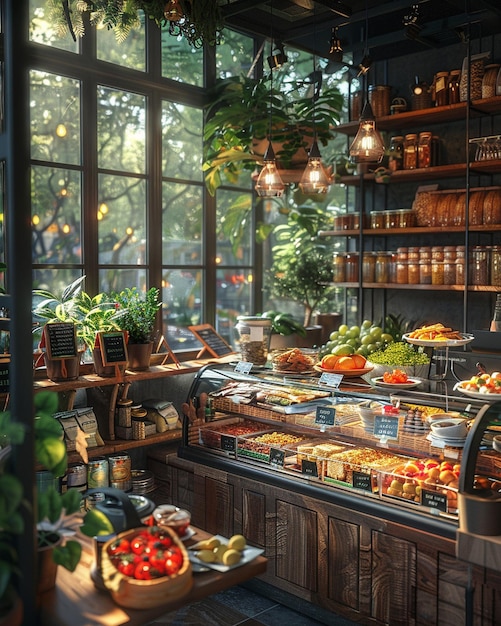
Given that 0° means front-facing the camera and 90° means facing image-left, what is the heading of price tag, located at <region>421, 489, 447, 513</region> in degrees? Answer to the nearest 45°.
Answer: approximately 45°

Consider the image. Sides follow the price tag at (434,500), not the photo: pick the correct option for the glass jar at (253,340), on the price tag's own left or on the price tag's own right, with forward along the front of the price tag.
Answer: on the price tag's own right

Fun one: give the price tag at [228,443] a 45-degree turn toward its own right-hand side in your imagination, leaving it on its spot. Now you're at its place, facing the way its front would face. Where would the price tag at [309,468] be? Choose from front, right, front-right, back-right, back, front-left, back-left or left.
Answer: back-left

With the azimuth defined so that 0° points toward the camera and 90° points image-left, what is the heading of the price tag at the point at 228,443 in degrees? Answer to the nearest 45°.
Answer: approximately 45°

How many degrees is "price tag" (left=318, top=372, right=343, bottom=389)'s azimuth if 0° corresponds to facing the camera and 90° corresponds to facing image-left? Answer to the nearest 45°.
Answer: approximately 45°

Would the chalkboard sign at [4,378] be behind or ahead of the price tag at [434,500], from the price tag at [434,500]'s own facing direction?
ahead

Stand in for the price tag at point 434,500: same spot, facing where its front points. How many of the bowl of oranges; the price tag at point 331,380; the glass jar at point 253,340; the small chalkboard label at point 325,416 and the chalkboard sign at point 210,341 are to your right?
5

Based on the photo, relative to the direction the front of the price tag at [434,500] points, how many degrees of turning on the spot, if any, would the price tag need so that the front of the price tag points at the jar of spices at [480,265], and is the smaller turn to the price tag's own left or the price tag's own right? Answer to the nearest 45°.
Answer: approximately 135° to the price tag's own right

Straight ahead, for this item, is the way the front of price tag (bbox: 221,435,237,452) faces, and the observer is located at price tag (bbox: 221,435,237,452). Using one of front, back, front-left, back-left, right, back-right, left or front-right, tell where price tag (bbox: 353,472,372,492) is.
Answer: left

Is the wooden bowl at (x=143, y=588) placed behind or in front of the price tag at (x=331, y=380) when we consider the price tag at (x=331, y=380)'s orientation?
in front

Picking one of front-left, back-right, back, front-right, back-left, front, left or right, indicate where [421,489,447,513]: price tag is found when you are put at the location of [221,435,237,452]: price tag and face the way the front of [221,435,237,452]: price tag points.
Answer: left

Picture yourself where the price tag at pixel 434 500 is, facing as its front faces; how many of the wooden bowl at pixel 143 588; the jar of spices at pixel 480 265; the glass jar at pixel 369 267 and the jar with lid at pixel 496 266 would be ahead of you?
1

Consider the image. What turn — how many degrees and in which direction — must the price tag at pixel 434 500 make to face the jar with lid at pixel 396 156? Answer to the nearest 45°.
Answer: approximately 135° to its right
